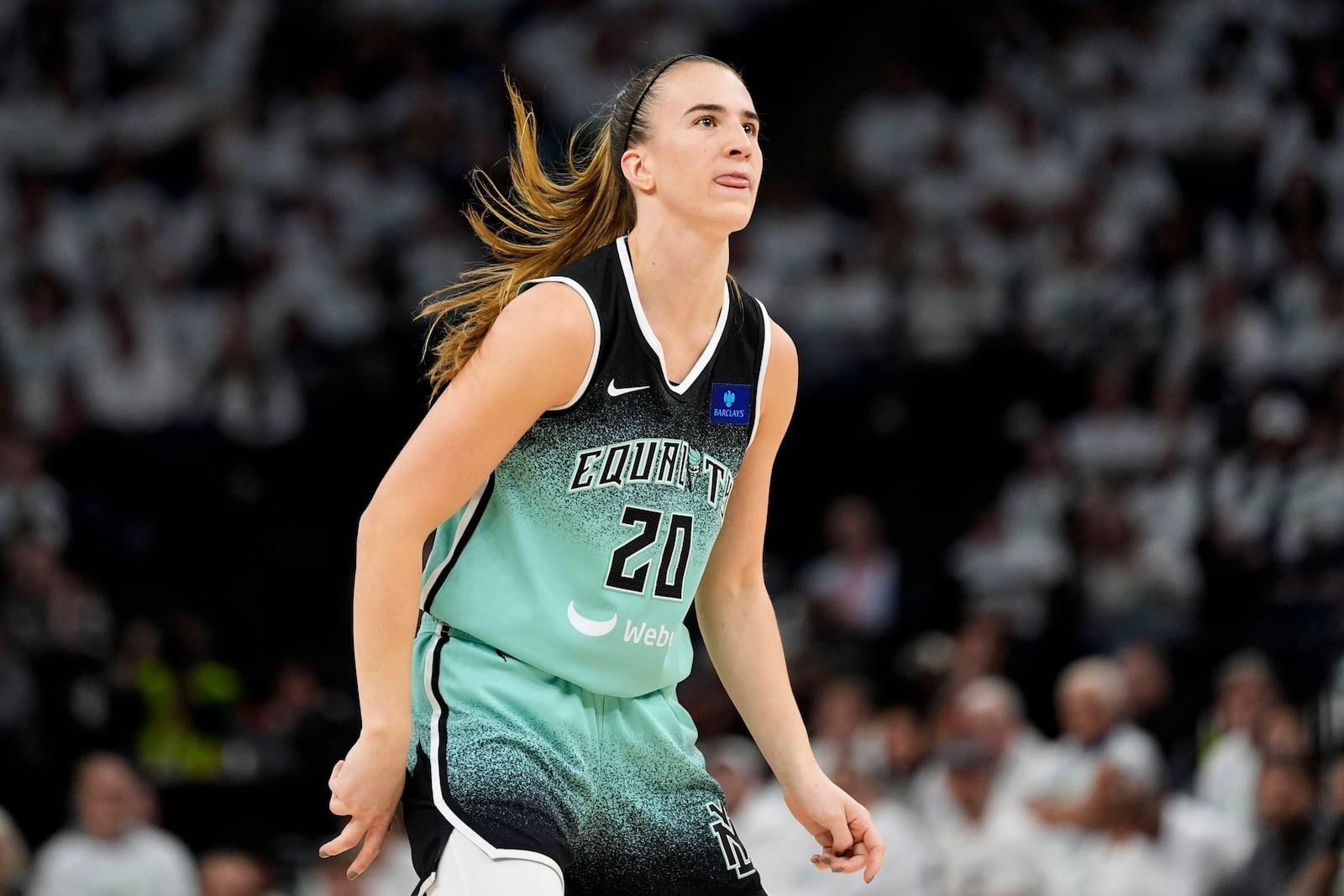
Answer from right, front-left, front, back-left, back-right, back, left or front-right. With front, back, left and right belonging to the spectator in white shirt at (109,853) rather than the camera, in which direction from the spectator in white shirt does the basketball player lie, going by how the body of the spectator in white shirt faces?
front

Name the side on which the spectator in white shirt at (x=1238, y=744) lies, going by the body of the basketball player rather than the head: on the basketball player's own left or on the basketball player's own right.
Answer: on the basketball player's own left

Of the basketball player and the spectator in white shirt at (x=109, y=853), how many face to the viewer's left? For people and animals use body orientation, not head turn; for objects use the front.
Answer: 0

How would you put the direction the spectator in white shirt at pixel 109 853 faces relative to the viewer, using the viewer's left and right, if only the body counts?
facing the viewer

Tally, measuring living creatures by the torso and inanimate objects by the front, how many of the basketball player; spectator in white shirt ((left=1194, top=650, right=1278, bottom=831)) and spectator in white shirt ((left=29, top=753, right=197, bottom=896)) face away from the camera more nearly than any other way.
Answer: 0

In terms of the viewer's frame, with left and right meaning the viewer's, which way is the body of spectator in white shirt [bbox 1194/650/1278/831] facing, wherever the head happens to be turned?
facing the viewer and to the left of the viewer

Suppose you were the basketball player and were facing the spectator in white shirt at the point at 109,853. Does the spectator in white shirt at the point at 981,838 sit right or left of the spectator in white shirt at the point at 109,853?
right

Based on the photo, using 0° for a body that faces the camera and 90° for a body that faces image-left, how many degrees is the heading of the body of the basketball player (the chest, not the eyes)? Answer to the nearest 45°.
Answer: approximately 315°

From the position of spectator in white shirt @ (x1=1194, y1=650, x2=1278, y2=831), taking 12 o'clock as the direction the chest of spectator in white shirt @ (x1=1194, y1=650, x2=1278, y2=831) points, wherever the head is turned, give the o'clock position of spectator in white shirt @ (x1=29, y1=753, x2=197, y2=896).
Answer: spectator in white shirt @ (x1=29, y1=753, x2=197, y2=896) is roughly at 1 o'clock from spectator in white shirt @ (x1=1194, y1=650, x2=1278, y2=831).
